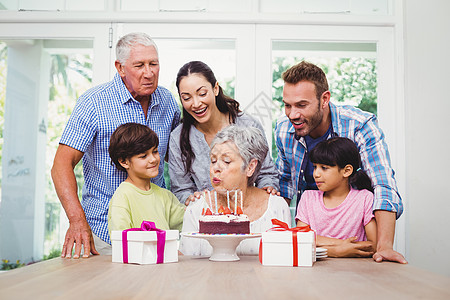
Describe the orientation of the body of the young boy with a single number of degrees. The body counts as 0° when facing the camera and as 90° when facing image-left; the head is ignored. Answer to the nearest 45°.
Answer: approximately 315°

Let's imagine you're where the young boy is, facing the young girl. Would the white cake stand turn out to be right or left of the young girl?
right

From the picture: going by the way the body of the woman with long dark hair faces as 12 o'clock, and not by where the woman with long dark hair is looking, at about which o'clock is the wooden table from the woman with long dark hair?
The wooden table is roughly at 12 o'clock from the woman with long dark hair.

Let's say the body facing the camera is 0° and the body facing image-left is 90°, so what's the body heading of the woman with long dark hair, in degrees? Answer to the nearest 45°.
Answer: approximately 0°

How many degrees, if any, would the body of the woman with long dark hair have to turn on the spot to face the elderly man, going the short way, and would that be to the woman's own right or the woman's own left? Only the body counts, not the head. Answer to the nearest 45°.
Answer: approximately 90° to the woman's own right

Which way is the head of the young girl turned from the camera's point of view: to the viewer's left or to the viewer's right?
to the viewer's left
